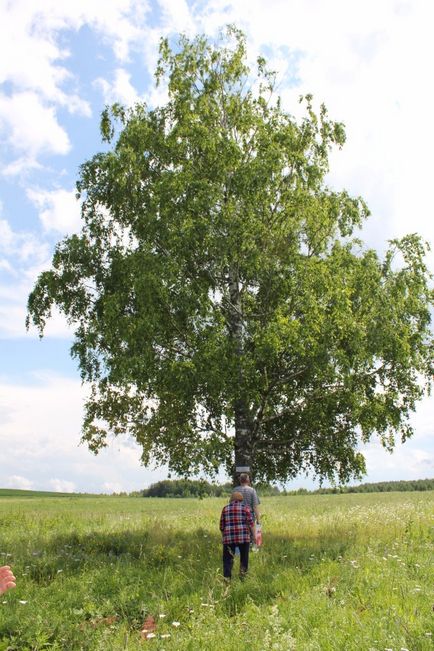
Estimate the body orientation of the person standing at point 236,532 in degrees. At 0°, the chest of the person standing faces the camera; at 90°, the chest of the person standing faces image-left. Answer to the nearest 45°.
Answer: approximately 180°

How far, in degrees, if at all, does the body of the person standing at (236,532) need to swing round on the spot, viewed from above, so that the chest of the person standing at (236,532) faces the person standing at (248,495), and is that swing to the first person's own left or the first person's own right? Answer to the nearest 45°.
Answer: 0° — they already face them
